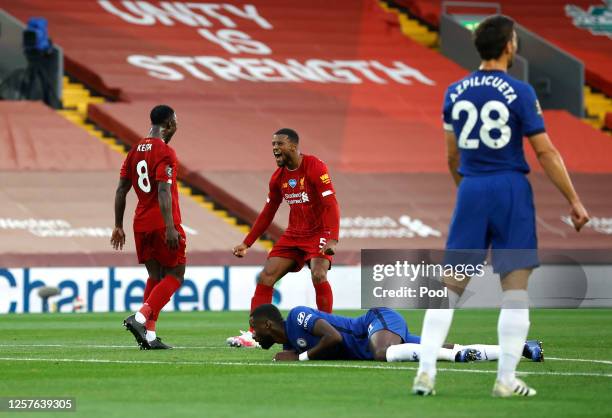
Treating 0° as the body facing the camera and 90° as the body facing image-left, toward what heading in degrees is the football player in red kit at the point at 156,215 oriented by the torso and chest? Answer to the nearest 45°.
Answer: approximately 225°

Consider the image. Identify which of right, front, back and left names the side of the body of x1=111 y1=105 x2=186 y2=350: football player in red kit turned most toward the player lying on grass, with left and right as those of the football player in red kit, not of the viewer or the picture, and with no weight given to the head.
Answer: right

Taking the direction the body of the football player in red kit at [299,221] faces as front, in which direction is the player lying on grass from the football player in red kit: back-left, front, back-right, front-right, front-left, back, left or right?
front-left

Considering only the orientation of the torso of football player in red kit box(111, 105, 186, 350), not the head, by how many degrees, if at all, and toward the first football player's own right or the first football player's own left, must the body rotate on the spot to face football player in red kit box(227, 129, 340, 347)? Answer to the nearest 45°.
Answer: approximately 45° to the first football player's own right

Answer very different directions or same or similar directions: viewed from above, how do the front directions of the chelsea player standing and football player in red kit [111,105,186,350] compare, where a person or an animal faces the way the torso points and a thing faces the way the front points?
same or similar directions

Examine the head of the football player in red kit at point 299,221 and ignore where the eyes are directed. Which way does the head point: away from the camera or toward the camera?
toward the camera

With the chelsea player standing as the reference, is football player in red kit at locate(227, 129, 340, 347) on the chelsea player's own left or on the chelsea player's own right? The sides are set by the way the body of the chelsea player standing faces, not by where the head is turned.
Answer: on the chelsea player's own left

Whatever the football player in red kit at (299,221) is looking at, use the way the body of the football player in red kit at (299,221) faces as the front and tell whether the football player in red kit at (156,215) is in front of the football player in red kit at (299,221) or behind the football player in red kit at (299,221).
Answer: in front

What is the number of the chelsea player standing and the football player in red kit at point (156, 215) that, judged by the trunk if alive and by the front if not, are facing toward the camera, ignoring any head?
0

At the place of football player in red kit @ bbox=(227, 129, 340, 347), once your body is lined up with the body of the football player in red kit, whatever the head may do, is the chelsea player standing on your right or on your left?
on your left

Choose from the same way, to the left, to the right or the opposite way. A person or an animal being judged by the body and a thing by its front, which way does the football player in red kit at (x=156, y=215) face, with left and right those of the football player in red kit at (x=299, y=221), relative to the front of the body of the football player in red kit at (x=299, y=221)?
the opposite way

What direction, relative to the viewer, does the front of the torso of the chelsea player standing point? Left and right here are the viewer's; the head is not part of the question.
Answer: facing away from the viewer and to the right of the viewer

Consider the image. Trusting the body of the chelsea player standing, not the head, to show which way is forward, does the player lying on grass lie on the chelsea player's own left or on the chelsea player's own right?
on the chelsea player's own left

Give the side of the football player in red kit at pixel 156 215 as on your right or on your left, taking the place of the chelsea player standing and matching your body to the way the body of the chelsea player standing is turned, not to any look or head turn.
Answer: on your left
